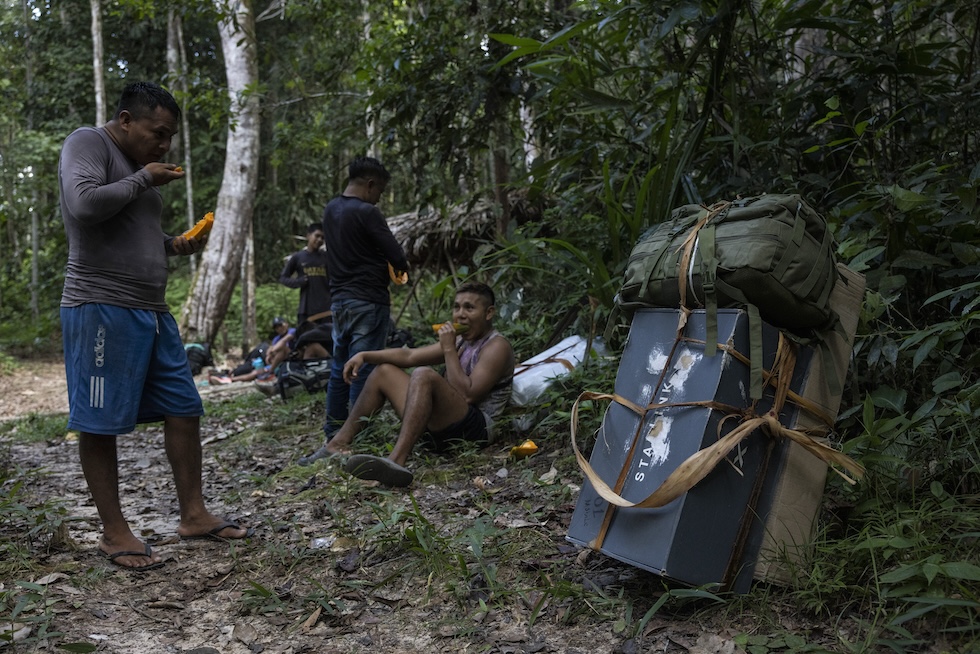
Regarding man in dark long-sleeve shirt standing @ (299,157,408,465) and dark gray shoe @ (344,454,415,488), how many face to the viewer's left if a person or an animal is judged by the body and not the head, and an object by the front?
1

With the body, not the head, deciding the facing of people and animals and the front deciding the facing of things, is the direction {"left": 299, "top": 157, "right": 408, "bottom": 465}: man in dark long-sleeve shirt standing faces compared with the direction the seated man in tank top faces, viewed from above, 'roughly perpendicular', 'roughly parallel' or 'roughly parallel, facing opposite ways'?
roughly parallel, facing opposite ways

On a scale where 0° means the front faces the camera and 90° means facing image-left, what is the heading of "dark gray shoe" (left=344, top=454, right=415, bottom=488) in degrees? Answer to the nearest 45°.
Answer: approximately 90°

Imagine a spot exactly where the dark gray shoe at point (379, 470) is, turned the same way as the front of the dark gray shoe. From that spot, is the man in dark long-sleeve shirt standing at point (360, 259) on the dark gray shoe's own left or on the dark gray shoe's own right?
on the dark gray shoe's own right

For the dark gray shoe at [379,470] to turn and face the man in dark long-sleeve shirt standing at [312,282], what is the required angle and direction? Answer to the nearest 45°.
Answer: approximately 90° to its right

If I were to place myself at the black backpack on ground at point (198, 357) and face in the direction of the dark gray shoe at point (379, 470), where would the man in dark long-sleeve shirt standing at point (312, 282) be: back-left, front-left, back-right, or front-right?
front-left

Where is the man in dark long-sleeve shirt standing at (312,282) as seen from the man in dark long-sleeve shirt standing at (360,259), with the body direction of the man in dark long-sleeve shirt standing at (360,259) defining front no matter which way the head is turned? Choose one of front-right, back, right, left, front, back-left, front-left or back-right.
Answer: front-left

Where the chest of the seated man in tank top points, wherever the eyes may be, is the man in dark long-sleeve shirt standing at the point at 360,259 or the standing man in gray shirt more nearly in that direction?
the standing man in gray shirt

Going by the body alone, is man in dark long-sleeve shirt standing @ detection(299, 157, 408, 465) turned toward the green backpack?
no

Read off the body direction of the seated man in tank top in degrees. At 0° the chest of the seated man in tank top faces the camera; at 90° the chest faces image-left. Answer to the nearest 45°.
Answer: approximately 45°

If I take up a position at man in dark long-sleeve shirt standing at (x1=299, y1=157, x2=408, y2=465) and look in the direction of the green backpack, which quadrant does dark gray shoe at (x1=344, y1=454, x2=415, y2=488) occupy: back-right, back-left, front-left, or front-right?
front-right

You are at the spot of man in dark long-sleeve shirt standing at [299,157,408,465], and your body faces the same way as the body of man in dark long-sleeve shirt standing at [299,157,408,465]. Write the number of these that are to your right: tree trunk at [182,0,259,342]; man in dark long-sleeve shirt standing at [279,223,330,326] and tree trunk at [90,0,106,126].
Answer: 0

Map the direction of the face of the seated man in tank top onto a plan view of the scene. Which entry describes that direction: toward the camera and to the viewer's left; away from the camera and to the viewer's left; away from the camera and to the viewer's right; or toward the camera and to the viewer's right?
toward the camera and to the viewer's left

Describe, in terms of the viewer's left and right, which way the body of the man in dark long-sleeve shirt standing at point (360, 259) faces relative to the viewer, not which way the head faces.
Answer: facing away from the viewer and to the right of the viewer

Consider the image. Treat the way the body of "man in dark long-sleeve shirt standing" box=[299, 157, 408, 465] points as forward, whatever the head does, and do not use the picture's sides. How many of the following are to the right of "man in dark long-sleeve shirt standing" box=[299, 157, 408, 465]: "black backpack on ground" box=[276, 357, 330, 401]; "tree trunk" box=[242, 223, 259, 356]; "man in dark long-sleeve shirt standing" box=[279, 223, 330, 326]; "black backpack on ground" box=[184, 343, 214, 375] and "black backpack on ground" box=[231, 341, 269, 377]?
0
